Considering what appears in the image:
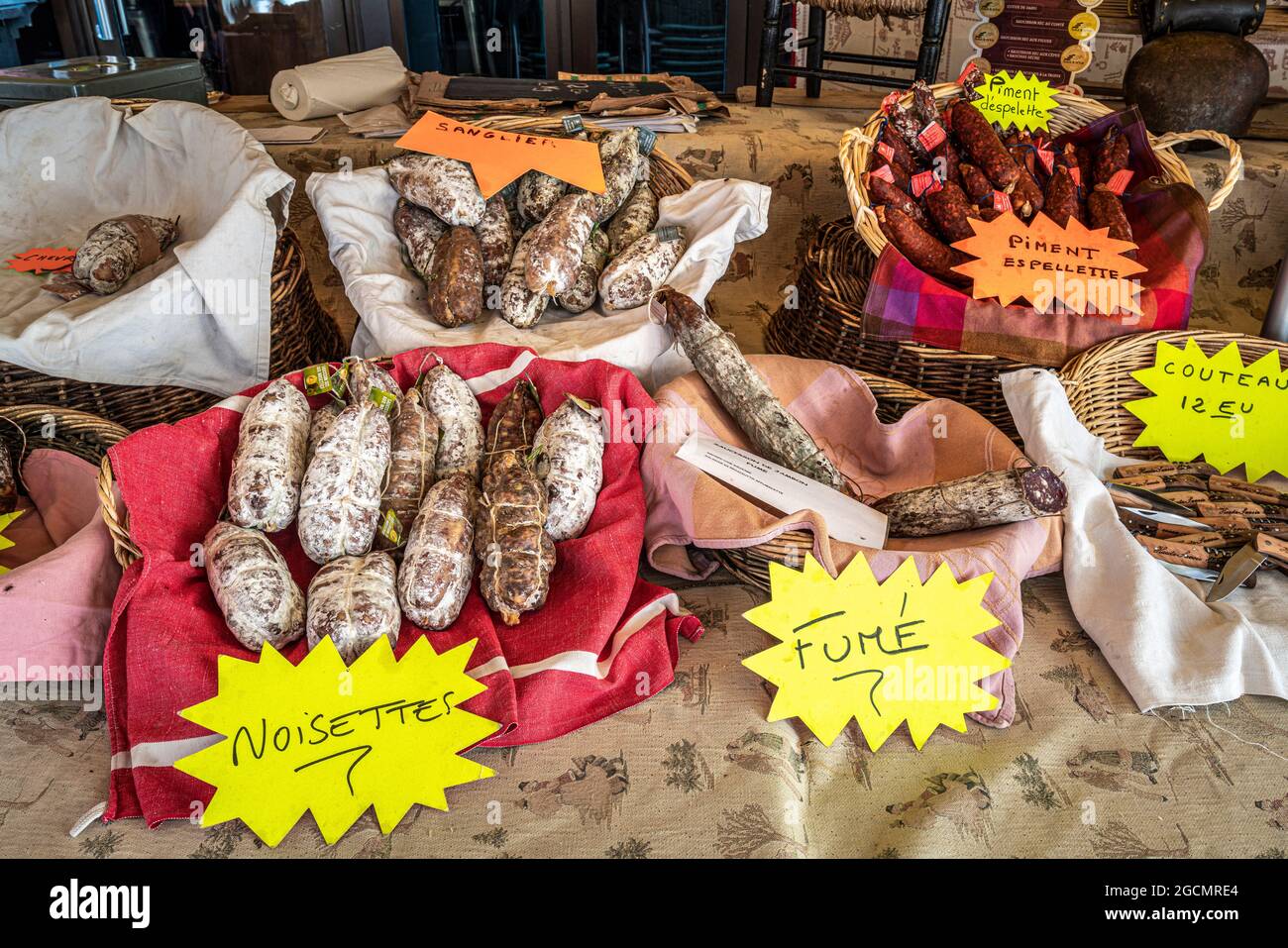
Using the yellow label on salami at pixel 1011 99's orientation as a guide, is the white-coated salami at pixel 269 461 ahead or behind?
ahead

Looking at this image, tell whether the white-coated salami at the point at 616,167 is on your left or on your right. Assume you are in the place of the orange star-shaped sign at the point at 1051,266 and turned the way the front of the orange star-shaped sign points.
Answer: on your right

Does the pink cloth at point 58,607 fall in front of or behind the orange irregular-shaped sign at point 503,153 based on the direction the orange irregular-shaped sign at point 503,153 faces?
in front

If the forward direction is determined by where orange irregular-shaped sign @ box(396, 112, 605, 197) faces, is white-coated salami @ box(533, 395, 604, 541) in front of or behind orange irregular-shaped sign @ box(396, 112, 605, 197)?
in front

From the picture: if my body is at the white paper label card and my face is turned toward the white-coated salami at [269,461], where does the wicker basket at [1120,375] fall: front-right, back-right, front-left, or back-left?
back-right

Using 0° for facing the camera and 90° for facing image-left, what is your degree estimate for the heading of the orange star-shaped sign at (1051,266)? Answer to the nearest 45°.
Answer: approximately 0°

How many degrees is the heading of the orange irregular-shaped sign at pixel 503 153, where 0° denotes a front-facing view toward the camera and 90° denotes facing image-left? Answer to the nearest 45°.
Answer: approximately 0°

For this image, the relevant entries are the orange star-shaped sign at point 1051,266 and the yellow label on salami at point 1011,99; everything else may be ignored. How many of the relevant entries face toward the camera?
2

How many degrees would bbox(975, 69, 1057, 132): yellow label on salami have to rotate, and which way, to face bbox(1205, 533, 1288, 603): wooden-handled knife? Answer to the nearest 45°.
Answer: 0° — it already faces it
